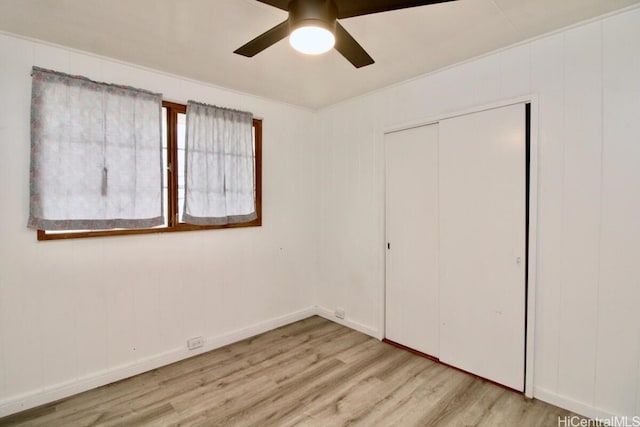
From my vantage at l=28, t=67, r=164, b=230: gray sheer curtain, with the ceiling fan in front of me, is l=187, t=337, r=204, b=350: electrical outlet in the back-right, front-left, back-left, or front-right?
front-left

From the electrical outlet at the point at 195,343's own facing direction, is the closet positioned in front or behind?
in front

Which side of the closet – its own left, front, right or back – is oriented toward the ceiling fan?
front

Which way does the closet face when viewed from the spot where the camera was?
facing the viewer and to the left of the viewer

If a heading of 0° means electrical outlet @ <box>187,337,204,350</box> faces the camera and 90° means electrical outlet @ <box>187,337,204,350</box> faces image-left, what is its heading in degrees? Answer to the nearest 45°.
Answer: approximately 315°

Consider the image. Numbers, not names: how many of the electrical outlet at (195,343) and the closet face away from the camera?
0

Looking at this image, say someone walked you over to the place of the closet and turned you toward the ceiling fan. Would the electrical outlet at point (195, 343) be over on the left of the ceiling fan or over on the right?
right

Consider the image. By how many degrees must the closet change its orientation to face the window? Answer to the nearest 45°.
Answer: approximately 45° to its right

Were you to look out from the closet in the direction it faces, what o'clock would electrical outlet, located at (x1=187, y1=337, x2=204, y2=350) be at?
The electrical outlet is roughly at 1 o'clock from the closet.
